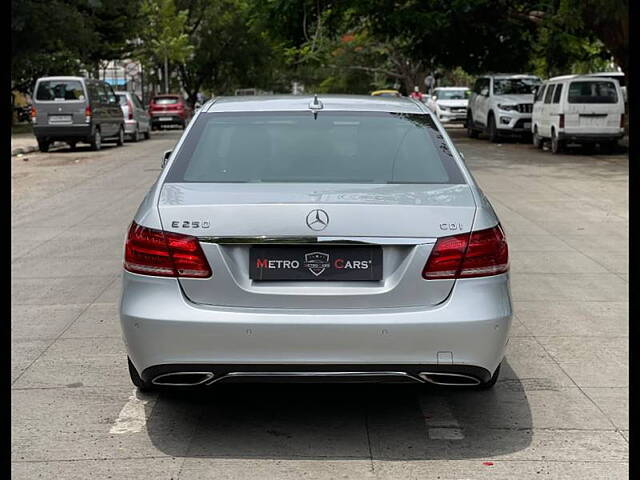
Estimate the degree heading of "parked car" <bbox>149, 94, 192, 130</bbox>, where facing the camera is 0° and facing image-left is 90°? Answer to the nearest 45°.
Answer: approximately 180°

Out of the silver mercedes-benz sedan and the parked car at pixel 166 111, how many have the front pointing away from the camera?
2

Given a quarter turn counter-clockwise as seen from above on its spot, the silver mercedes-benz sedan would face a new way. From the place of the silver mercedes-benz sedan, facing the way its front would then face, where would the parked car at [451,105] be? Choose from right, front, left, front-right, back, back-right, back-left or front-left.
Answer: right

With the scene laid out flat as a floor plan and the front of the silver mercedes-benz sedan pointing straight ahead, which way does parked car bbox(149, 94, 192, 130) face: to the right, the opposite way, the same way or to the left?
the same way

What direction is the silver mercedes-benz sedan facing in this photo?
away from the camera

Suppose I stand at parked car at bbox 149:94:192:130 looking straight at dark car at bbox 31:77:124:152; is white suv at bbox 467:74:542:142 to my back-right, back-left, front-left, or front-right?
front-left

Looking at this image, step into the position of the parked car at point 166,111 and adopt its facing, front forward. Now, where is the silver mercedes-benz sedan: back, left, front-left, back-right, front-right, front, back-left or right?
back

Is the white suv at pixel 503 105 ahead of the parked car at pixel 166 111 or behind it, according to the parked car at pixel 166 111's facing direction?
behind

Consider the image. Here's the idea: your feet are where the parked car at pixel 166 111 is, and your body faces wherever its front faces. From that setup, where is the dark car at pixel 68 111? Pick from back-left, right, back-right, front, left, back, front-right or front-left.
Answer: back

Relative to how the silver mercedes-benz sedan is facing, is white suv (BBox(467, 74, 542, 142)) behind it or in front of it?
in front

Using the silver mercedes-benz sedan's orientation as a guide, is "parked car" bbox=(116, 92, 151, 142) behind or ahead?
ahead
